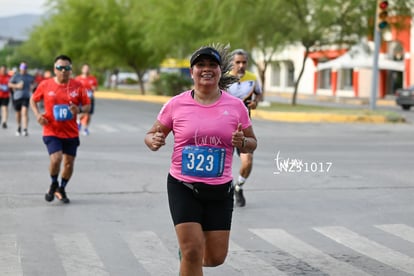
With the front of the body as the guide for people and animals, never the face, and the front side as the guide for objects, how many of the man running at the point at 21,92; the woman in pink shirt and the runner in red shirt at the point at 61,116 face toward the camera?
3

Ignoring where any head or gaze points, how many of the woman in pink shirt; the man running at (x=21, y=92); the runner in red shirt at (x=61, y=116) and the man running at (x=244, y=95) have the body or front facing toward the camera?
4

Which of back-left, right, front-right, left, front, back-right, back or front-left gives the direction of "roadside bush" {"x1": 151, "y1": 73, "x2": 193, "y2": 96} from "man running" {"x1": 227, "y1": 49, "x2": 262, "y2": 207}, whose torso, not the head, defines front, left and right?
back

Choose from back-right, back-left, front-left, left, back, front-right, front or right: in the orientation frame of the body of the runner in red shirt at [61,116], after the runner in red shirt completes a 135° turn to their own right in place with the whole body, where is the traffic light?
right

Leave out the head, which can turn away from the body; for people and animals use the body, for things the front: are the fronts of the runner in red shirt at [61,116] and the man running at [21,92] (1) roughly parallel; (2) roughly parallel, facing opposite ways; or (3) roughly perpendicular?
roughly parallel

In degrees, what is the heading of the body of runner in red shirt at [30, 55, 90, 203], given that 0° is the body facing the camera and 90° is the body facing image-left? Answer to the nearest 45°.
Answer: approximately 0°

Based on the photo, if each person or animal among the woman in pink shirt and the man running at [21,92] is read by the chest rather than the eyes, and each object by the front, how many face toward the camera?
2

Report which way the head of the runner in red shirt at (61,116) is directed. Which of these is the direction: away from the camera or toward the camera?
toward the camera

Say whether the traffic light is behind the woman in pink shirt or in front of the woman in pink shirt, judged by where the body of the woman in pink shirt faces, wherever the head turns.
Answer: behind

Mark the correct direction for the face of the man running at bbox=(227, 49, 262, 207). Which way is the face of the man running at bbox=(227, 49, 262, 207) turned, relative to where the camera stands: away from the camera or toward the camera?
toward the camera

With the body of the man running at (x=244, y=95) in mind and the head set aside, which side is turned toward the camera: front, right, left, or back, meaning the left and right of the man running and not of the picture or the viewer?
front

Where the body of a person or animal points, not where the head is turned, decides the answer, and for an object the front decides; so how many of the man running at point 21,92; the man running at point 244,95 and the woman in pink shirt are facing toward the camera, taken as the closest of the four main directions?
3

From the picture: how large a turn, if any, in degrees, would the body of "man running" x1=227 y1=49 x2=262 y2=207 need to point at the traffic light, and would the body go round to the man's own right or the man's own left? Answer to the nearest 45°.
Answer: approximately 180°

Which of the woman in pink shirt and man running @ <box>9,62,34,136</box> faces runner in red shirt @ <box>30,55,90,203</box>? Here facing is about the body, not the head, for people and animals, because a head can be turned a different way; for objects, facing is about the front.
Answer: the man running

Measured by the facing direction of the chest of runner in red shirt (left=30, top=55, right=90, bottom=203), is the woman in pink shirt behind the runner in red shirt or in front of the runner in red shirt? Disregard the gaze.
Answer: in front

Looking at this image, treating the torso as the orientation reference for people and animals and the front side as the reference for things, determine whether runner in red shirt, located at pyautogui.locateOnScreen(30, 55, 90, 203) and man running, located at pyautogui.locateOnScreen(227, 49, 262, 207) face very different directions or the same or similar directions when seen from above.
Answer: same or similar directions

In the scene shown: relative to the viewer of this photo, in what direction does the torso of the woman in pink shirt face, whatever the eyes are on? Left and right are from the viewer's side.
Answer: facing the viewer

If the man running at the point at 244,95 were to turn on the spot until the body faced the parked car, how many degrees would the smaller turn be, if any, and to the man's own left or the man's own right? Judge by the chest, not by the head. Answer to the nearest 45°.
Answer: approximately 180°

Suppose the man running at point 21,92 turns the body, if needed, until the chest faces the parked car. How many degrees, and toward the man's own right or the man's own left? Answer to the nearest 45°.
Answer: approximately 135° to the man's own left
